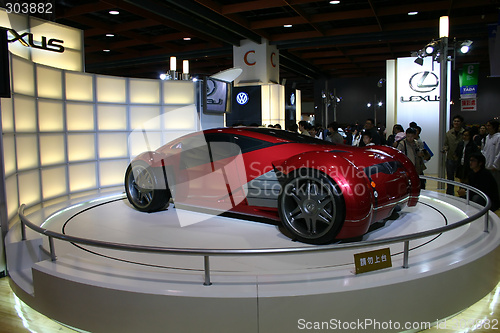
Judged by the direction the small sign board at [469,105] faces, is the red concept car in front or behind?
in front

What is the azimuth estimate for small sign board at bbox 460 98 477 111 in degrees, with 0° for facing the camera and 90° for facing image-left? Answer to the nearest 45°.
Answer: approximately 0°

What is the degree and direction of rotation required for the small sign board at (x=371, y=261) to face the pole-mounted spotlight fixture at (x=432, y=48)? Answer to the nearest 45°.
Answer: approximately 180°

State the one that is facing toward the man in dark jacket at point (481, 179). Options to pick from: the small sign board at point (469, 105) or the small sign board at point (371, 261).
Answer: the small sign board at point (469, 105)

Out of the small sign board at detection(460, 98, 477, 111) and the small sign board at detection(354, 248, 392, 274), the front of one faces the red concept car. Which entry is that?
the small sign board at detection(460, 98, 477, 111)

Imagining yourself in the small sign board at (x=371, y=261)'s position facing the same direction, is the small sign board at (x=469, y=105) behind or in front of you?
behind

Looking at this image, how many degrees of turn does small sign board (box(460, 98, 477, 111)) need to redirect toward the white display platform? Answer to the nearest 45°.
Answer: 0° — it already faces it

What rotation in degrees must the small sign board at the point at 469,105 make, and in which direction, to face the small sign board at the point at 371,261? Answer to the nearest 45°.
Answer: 0° — it already faces it
